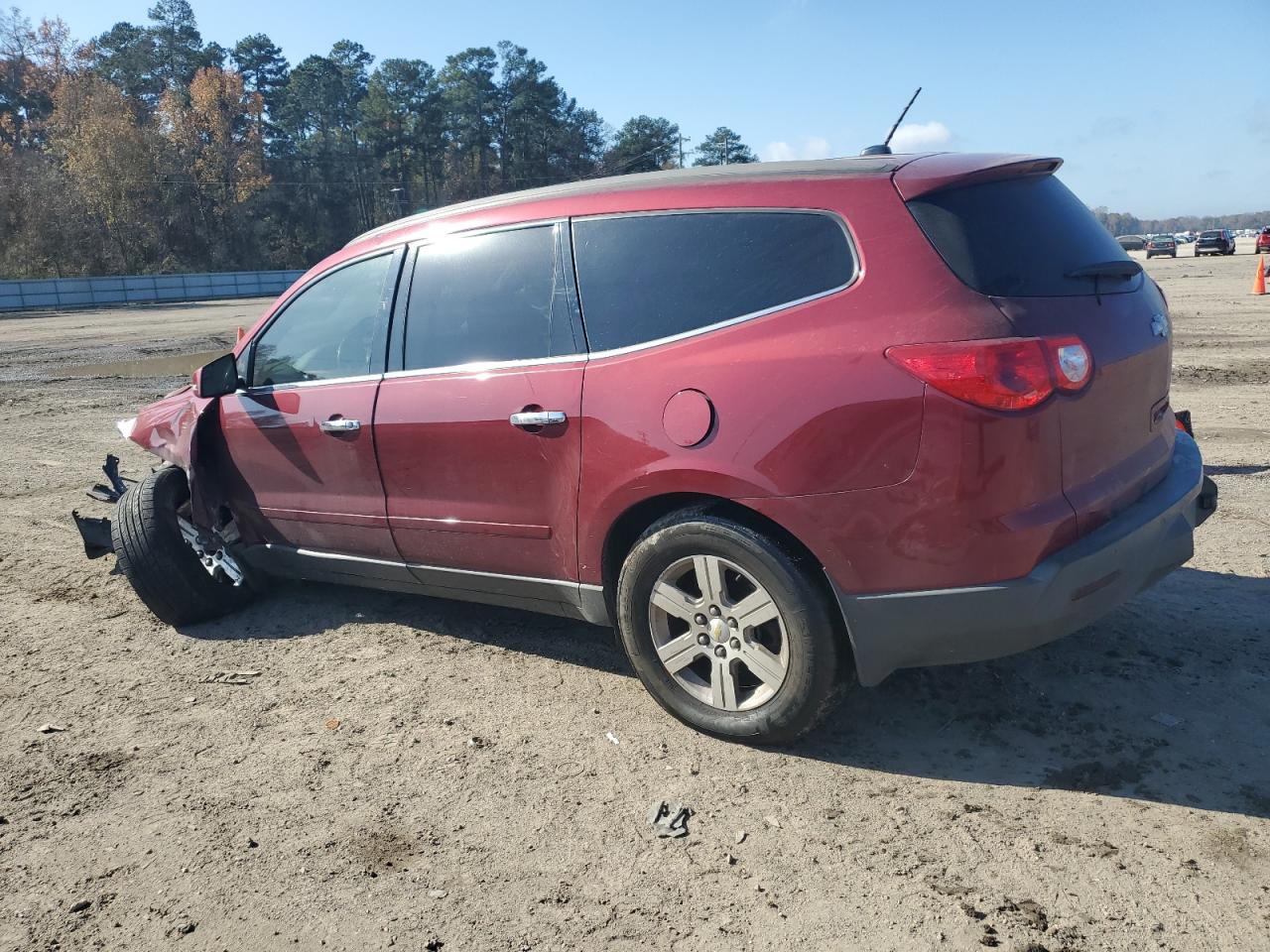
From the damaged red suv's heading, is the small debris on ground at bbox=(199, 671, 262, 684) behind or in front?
in front

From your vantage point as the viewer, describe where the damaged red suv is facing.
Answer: facing away from the viewer and to the left of the viewer
